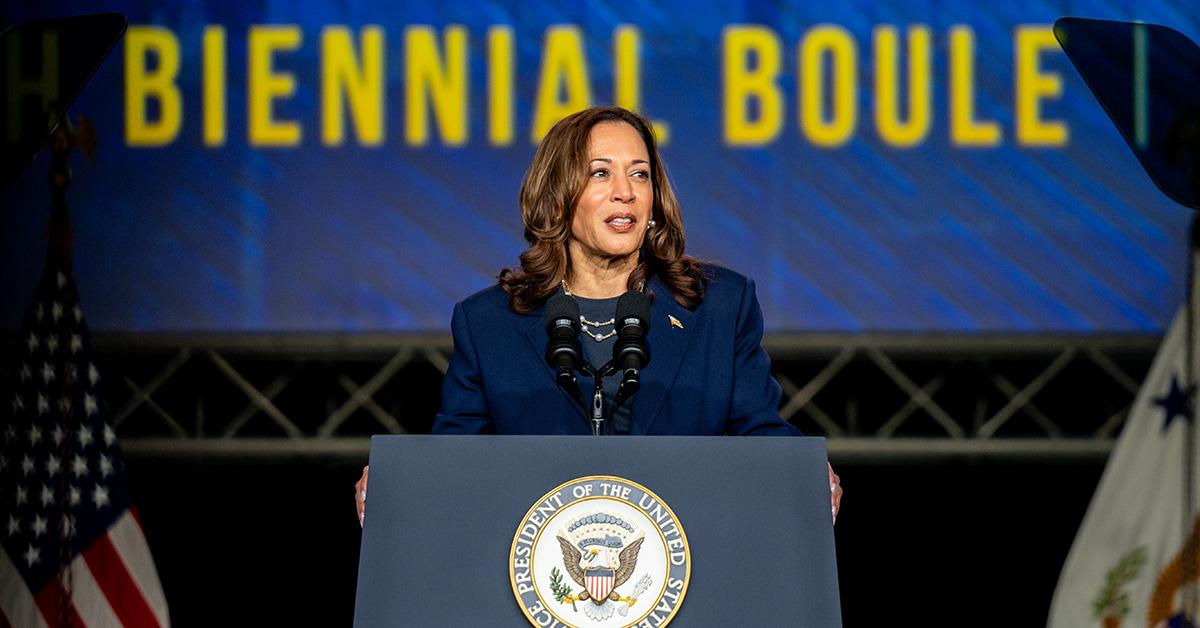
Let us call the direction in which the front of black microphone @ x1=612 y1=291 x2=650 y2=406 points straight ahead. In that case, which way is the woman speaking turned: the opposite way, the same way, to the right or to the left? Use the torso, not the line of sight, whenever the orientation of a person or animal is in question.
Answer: the opposite way

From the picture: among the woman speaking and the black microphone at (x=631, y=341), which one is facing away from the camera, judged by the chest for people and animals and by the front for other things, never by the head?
the black microphone

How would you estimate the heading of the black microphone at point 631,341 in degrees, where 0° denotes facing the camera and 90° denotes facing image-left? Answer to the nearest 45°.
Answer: approximately 180°

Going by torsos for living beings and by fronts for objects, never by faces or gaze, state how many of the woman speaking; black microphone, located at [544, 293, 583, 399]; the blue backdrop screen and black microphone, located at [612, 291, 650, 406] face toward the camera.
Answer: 2

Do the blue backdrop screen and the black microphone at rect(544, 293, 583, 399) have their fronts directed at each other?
yes

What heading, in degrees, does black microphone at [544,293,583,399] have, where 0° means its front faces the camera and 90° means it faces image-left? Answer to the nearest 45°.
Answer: approximately 180°

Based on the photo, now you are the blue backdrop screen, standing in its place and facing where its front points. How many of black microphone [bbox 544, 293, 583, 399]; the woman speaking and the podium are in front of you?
3
